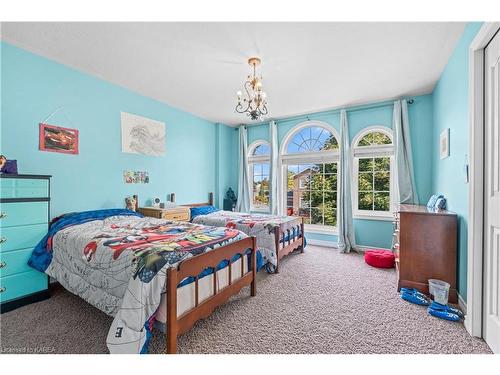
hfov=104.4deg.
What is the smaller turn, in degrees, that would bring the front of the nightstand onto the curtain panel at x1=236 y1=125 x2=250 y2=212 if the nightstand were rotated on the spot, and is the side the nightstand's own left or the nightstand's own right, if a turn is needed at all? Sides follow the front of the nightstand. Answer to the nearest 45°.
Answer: approximately 90° to the nightstand's own left

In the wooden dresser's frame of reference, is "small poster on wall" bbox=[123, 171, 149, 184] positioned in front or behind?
in front

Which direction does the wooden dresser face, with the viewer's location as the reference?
facing to the left of the viewer

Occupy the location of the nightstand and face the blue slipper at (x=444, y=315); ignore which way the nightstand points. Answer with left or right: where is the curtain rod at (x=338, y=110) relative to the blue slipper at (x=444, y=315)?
left

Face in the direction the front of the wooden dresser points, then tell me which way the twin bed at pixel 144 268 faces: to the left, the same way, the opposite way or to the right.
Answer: the opposite way

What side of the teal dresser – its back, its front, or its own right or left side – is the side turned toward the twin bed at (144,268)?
front

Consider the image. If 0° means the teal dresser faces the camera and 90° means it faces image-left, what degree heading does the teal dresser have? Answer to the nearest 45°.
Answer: approximately 315°

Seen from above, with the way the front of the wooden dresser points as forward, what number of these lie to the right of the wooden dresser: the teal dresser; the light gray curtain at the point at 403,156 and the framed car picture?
1

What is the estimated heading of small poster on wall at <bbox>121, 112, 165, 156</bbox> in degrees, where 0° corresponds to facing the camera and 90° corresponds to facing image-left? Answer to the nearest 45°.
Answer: approximately 315°
